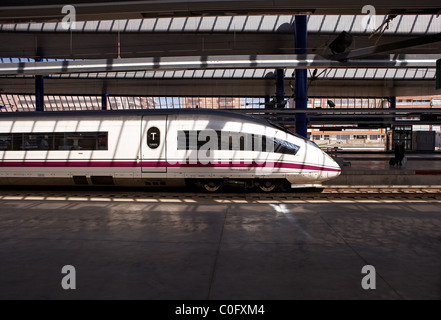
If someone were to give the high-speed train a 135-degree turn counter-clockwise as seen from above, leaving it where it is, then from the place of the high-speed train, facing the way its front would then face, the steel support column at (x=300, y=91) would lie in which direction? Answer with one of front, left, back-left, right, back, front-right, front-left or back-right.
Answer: right

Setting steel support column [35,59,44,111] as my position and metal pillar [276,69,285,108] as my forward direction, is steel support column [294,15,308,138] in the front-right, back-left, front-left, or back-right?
front-right

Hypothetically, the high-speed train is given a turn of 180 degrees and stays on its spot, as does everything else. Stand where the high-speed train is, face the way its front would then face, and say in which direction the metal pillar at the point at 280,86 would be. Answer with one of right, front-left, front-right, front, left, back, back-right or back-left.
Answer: back-right

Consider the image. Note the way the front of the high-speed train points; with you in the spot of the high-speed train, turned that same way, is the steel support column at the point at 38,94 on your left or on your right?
on your left

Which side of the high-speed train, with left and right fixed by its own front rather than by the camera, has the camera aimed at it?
right
